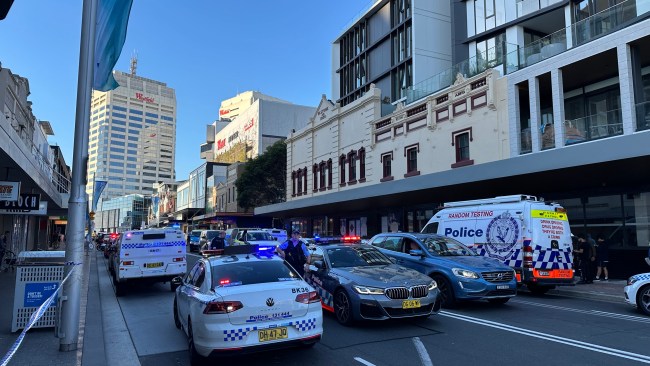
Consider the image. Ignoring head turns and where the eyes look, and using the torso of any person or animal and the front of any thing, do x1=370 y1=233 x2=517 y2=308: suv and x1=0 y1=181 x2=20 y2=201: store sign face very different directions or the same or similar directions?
same or similar directions

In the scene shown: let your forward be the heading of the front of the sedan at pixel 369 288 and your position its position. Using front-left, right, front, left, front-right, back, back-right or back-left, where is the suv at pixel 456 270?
left

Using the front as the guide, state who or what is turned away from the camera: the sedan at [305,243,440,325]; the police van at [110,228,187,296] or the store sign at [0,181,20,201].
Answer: the police van

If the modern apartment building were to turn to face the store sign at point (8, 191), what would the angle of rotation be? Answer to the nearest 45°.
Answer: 0° — it already faces it

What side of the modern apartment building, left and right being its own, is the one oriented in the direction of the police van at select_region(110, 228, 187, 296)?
front

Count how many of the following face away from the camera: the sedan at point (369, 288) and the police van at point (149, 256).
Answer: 1

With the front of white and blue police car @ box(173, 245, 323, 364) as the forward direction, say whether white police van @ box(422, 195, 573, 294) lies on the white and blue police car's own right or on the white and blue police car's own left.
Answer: on the white and blue police car's own right

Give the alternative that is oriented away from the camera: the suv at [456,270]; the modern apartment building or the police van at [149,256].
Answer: the police van

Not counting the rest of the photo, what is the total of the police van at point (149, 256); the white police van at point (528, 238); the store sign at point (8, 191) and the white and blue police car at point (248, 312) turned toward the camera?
1

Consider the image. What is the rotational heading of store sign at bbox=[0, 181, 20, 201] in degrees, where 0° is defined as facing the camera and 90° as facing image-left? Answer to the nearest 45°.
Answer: approximately 0°

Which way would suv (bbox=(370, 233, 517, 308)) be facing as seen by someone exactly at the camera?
facing the viewer and to the right of the viewer

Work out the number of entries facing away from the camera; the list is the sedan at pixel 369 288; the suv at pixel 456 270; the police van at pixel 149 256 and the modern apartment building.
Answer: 1

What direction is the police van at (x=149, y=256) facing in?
away from the camera
